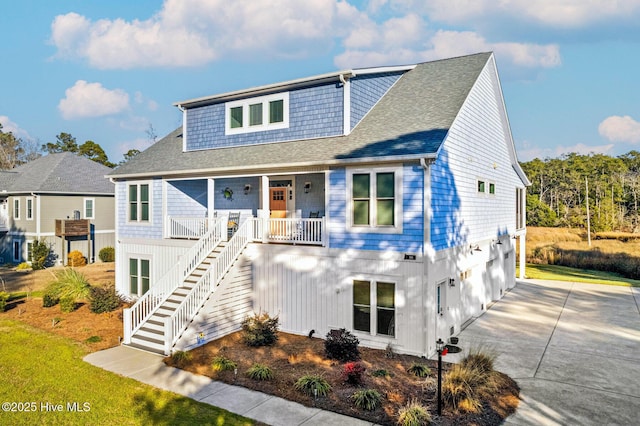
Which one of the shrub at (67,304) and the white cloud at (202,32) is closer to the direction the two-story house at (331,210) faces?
the shrub

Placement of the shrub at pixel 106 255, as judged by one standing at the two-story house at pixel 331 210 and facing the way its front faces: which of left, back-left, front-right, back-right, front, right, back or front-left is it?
right

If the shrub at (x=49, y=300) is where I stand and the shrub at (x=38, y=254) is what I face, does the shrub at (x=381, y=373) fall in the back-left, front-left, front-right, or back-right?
back-right

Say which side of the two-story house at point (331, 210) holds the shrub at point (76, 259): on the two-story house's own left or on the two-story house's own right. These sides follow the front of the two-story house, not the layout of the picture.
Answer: on the two-story house's own right

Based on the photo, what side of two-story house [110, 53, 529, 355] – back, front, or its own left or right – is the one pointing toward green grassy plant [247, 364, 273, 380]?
front

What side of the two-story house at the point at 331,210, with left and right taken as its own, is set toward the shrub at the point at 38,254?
right

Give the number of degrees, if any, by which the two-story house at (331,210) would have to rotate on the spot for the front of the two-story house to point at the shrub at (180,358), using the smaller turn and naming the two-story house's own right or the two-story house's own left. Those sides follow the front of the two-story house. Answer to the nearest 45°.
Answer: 0° — it already faces it

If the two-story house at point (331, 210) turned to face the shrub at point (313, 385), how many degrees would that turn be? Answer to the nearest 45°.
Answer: approximately 45° to its left

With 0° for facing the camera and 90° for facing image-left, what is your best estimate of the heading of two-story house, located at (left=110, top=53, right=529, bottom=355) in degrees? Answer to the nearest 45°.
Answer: approximately 45°

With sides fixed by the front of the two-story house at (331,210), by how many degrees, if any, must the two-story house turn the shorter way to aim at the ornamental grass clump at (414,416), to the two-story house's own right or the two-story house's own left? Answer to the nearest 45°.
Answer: approximately 45° to the two-story house's own left

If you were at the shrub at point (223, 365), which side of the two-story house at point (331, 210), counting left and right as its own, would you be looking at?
front

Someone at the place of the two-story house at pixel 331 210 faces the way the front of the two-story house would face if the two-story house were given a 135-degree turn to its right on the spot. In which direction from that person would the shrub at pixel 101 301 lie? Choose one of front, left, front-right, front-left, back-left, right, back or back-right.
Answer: left

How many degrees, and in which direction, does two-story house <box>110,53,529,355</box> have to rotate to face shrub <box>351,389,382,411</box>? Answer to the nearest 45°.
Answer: approximately 45° to its left

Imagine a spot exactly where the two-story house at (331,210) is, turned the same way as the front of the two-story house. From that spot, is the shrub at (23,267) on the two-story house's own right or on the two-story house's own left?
on the two-story house's own right

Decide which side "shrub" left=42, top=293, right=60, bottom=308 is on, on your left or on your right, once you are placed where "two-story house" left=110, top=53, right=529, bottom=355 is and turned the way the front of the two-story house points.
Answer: on your right
